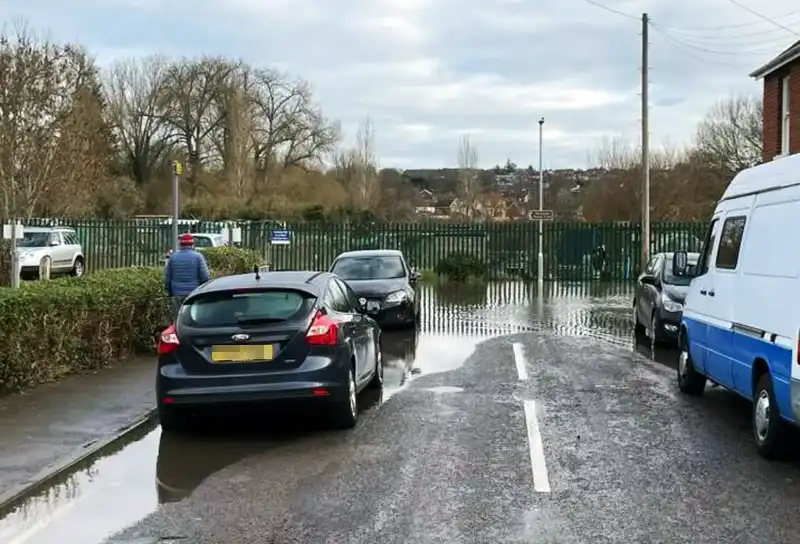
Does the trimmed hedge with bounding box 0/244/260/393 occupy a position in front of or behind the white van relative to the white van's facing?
in front

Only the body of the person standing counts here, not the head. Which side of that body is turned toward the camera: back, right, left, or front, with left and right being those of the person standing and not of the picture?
back

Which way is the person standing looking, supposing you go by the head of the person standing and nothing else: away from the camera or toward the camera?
away from the camera

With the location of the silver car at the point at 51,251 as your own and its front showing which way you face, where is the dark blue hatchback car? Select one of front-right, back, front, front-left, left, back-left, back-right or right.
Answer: front-left

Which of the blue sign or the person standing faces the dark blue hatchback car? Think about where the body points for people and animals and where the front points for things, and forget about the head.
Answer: the blue sign

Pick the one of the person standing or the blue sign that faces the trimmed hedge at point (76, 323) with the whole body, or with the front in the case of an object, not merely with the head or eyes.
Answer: the blue sign

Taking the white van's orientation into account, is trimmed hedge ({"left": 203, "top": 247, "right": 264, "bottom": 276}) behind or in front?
in front

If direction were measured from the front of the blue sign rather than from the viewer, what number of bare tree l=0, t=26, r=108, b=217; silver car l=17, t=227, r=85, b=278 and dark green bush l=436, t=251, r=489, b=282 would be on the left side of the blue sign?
1

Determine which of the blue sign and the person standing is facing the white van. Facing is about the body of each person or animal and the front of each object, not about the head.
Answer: the blue sign

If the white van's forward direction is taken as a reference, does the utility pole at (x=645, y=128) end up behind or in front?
in front

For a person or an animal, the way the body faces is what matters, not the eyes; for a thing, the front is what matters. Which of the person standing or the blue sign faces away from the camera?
the person standing

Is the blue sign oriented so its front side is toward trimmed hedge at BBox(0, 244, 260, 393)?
yes

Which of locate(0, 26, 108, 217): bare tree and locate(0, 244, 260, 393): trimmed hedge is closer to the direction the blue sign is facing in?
the trimmed hedge
